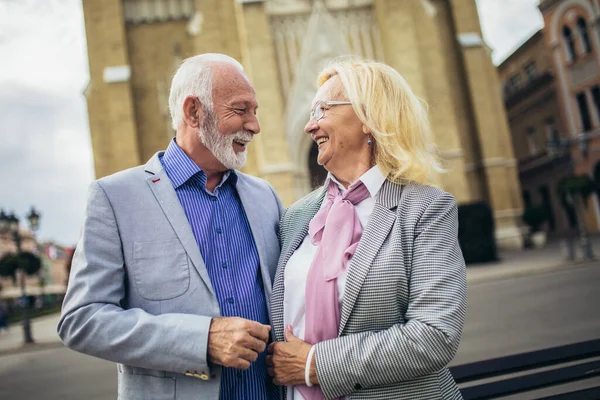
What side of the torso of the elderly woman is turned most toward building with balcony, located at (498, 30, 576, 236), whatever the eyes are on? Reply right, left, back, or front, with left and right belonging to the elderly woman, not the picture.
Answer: back

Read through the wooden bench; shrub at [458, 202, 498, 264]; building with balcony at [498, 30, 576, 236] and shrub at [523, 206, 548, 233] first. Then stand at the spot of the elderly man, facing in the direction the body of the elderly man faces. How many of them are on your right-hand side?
0

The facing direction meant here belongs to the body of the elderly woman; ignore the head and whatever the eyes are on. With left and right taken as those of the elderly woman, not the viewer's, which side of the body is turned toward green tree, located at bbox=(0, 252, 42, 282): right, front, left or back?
right

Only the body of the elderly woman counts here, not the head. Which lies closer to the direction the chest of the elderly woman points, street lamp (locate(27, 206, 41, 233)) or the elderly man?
the elderly man

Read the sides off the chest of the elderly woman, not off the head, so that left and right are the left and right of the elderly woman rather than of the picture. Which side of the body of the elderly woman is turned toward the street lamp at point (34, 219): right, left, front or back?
right

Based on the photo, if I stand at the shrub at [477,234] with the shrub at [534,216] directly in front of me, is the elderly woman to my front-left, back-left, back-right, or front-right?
back-right

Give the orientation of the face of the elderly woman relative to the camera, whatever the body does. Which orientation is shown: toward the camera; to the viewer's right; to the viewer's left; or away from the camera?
to the viewer's left

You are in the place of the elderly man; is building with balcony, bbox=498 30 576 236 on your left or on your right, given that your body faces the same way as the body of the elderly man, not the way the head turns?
on your left

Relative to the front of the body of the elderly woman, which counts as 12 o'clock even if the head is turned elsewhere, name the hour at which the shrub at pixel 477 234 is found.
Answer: The shrub is roughly at 5 o'clock from the elderly woman.

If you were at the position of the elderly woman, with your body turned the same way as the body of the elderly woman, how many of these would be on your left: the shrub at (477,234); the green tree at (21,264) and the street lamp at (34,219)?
0

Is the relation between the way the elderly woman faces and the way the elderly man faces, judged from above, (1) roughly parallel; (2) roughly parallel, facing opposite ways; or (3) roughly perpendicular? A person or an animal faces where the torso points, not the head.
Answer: roughly perpendicular

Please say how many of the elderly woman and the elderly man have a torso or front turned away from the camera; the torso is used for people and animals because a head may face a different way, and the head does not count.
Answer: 0

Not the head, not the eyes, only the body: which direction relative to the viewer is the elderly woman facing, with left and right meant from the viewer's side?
facing the viewer and to the left of the viewer

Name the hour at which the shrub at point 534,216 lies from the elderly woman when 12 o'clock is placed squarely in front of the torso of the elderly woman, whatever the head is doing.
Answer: The shrub is roughly at 5 o'clock from the elderly woman.

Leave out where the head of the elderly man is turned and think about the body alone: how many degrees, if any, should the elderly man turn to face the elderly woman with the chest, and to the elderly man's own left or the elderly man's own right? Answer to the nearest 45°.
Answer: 0° — they already face them

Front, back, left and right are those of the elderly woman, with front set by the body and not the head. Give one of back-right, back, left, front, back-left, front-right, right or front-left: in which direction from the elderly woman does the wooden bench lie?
back

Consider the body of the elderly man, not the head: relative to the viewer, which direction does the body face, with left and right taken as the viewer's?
facing the viewer and to the right of the viewer

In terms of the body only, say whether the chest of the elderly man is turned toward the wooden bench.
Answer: no
